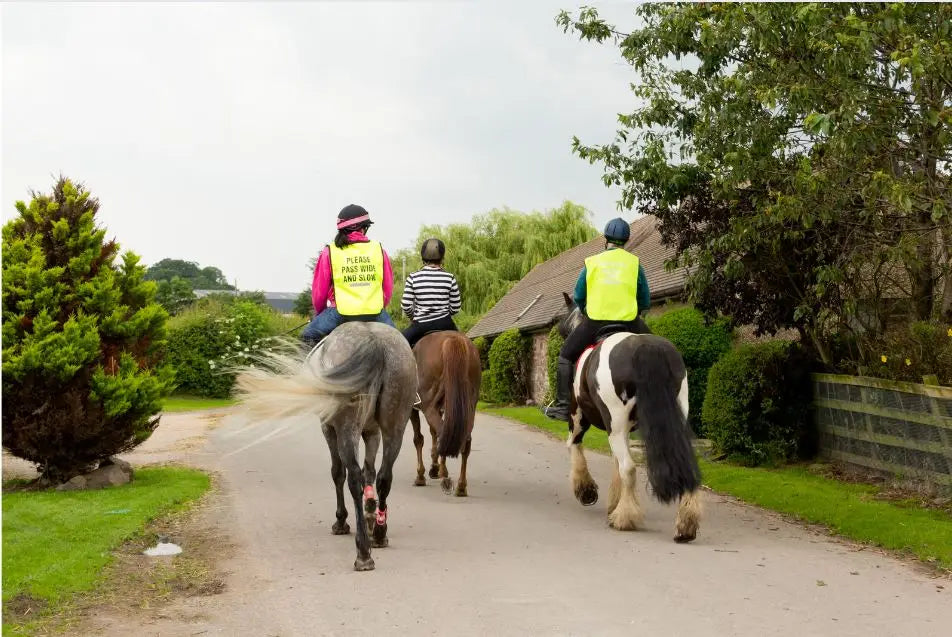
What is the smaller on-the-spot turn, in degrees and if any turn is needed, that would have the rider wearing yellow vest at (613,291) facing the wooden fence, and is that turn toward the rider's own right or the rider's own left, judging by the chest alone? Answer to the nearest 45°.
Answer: approximately 45° to the rider's own right

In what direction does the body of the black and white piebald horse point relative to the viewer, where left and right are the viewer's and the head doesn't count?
facing away from the viewer and to the left of the viewer

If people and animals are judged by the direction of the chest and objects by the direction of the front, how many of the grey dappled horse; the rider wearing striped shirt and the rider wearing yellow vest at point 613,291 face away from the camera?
3

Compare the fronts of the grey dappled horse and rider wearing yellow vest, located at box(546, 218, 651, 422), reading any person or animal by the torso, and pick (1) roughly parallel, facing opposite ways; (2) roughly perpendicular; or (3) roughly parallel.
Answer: roughly parallel

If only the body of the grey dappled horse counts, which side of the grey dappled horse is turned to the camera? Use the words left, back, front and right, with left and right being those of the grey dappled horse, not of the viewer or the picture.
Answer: back

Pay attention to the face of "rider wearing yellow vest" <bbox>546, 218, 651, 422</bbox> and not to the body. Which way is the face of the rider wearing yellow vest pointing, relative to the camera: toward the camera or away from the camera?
away from the camera

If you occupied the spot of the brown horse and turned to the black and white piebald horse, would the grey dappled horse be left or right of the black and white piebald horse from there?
right

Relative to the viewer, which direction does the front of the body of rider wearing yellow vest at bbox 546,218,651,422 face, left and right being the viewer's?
facing away from the viewer

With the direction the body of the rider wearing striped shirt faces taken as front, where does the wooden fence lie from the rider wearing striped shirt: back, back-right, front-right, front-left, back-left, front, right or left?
right

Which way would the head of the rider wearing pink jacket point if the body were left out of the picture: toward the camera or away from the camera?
away from the camera

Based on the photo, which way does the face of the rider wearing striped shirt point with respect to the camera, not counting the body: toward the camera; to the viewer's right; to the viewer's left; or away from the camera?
away from the camera

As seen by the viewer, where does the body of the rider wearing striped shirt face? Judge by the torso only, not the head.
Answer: away from the camera

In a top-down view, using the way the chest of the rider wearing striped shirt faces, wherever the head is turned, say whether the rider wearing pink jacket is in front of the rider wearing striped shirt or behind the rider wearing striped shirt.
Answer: behind

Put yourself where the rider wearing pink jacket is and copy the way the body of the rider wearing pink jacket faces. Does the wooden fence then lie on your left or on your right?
on your right

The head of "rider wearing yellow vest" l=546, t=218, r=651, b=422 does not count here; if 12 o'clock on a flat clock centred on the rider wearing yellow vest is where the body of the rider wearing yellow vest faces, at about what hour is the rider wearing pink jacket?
The rider wearing pink jacket is roughly at 8 o'clock from the rider wearing yellow vest.

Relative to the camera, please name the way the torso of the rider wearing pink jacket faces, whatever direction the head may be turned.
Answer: away from the camera
